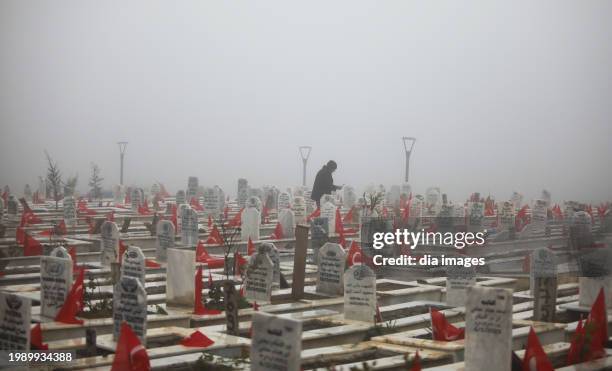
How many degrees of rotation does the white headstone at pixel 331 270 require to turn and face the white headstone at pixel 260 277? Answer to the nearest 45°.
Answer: approximately 45° to its right

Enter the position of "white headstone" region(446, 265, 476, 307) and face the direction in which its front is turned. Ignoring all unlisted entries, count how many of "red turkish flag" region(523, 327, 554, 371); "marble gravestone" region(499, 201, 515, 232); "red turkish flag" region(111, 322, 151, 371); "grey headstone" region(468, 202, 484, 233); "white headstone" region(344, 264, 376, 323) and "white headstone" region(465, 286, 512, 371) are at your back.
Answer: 2

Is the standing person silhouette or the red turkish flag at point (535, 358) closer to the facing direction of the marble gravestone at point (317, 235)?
the red turkish flag

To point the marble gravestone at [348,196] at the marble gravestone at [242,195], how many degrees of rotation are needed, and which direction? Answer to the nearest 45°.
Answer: approximately 45° to its right

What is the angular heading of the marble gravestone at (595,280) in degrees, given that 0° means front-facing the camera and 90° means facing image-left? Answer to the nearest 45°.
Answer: approximately 0°

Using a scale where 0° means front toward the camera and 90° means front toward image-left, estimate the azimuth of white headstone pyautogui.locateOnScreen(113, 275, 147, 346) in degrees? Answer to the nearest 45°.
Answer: approximately 0°

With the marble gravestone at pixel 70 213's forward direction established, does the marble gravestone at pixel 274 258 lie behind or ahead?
ahead

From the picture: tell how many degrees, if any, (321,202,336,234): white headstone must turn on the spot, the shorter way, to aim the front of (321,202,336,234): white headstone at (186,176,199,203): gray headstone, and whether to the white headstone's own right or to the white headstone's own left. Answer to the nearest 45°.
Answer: approximately 135° to the white headstone's own right

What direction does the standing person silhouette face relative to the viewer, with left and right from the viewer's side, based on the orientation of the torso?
facing to the right of the viewer

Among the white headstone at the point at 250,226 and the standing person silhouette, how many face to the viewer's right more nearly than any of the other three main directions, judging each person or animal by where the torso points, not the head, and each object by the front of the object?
1

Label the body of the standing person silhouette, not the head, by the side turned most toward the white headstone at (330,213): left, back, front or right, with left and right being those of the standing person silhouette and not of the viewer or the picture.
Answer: right

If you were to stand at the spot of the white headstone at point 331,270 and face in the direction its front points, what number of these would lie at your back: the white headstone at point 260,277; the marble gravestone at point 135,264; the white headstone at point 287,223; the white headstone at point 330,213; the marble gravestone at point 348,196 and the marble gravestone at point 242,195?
4

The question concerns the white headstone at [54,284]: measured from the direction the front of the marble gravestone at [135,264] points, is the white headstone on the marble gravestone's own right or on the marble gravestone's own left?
on the marble gravestone's own right

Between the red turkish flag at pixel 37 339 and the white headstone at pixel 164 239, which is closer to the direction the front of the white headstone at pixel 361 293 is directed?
the red turkish flag
